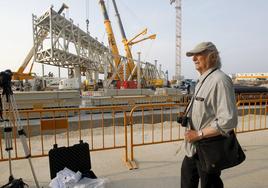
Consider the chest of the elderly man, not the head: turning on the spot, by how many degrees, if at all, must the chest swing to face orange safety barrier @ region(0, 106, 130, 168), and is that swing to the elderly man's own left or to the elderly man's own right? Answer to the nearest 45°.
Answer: approximately 45° to the elderly man's own right

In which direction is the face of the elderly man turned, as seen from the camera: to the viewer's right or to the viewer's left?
to the viewer's left

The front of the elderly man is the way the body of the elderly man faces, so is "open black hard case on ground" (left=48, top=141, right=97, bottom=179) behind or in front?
in front

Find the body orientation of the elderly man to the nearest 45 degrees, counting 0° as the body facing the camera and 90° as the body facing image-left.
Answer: approximately 90°

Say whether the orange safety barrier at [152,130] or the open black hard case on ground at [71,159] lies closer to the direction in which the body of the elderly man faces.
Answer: the open black hard case on ground

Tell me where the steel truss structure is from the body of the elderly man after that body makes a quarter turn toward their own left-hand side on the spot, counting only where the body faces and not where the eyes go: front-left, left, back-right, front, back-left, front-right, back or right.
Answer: back-right

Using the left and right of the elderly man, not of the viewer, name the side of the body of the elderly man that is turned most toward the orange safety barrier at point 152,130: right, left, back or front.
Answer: right
